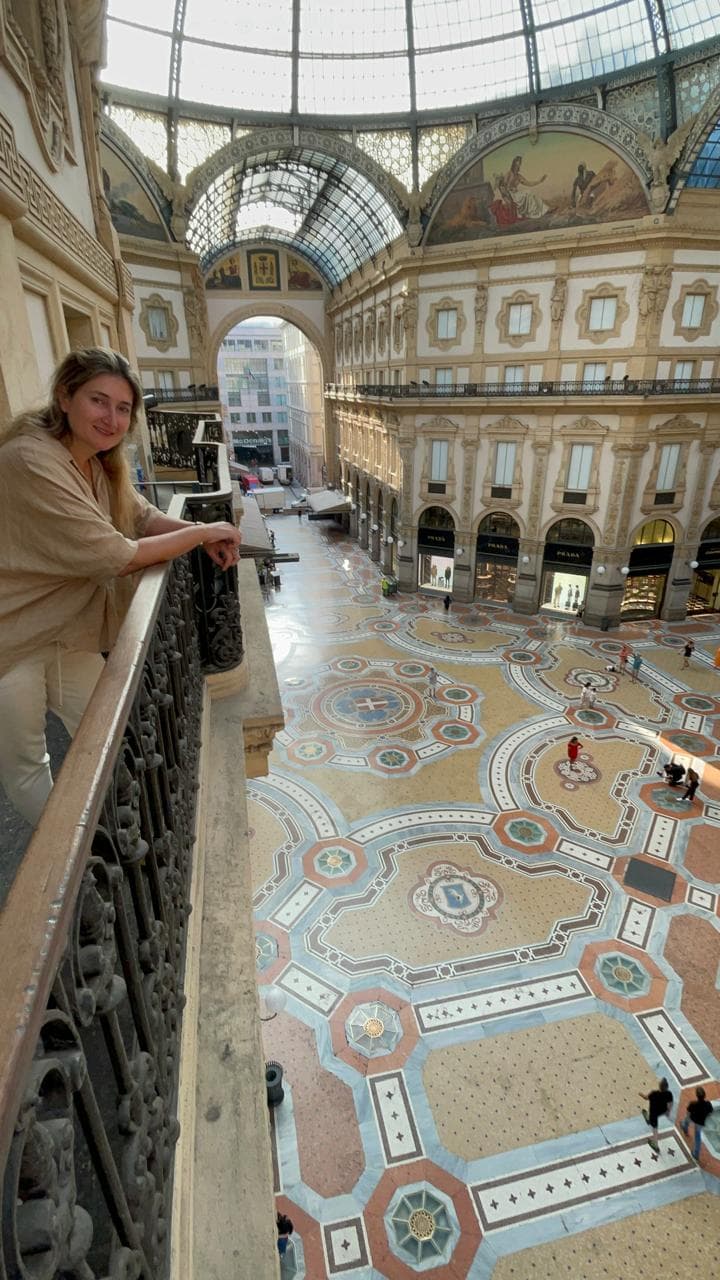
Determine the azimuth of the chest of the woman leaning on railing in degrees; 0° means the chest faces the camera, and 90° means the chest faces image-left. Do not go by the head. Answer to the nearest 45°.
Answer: approximately 315°

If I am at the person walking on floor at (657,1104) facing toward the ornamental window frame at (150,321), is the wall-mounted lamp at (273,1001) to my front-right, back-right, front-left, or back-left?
front-left

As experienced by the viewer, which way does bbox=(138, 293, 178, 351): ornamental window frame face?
facing the viewer

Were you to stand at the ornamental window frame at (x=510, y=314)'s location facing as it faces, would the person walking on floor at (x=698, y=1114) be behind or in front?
in front

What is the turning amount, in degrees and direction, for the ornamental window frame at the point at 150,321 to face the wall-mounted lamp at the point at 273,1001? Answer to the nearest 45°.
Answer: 0° — it already faces it

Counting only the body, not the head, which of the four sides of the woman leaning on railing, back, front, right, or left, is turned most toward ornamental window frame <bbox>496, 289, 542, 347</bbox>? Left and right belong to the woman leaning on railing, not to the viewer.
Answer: left

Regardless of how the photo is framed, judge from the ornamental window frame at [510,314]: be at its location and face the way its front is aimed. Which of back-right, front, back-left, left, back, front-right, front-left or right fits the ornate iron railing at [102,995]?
front

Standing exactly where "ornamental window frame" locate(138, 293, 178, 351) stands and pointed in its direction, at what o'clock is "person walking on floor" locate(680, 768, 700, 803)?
The person walking on floor is roughly at 11 o'clock from the ornamental window frame.

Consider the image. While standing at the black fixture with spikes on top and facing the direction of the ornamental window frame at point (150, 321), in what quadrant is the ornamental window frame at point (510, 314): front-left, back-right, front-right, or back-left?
front-right

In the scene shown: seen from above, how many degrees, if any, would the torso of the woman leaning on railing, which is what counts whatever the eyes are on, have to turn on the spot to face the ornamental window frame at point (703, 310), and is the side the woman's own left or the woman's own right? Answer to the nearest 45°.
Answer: approximately 90° to the woman's own left
